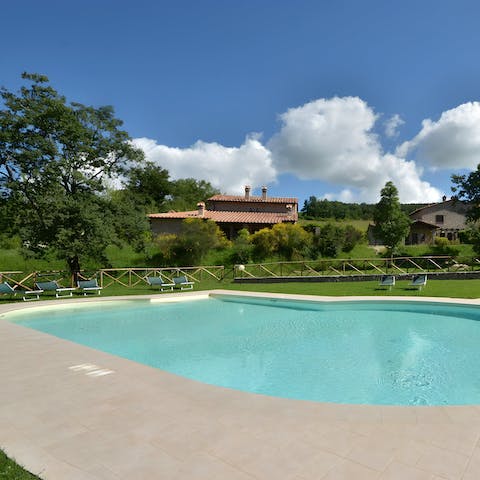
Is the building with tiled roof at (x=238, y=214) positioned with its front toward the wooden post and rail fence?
yes

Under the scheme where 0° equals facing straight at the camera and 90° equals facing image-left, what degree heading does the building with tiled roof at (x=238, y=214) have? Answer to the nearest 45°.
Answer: approximately 0°

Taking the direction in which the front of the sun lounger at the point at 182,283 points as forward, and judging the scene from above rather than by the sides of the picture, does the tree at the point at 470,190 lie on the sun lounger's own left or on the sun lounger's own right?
on the sun lounger's own left

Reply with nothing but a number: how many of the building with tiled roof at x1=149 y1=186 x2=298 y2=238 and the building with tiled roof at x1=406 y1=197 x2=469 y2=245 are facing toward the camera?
2

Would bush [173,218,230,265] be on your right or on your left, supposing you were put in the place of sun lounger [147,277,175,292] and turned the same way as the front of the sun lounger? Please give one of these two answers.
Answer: on your left

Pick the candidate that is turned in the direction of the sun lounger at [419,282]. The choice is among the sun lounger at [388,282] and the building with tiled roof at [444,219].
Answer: the building with tiled roof

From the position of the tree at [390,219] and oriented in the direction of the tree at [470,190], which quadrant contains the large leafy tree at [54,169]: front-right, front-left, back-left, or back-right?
back-right

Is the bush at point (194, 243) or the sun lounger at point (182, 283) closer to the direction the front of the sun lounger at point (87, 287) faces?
the sun lounger
